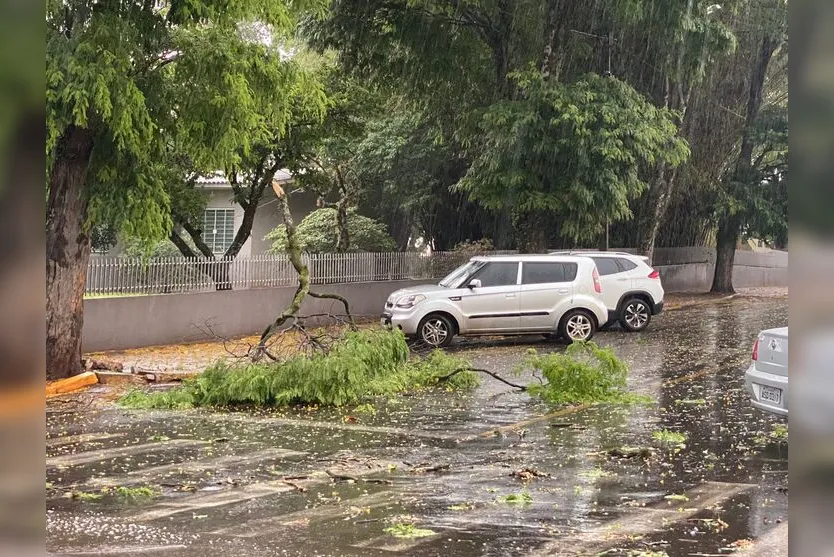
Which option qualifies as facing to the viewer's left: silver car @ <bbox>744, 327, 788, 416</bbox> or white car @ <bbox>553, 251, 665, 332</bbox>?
white car @ <bbox>553, 251, 665, 332</bbox>

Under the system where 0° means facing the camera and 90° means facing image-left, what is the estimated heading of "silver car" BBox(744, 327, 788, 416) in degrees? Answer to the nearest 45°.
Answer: approximately 225°

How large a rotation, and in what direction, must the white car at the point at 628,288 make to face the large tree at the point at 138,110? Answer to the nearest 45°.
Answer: approximately 45° to its left

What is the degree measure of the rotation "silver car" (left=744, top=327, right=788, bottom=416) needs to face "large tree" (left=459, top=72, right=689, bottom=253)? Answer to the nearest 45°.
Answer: approximately 45° to its left

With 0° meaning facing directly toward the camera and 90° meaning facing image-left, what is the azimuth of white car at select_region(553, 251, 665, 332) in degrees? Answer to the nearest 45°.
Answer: approximately 90°

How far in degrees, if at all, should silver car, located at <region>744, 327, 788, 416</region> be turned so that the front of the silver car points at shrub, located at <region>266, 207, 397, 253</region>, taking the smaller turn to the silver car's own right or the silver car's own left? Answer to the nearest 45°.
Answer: approximately 90° to the silver car's own left

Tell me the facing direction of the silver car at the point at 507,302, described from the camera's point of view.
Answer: facing to the left of the viewer

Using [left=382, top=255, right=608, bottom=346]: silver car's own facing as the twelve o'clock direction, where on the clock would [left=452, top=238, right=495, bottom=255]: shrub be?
The shrub is roughly at 3 o'clock from the silver car.

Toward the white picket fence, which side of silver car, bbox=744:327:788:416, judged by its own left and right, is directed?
left

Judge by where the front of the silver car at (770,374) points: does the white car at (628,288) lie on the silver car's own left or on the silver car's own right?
on the silver car's own left

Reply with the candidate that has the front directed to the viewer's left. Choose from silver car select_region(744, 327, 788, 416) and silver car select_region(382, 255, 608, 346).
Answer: silver car select_region(382, 255, 608, 346)
